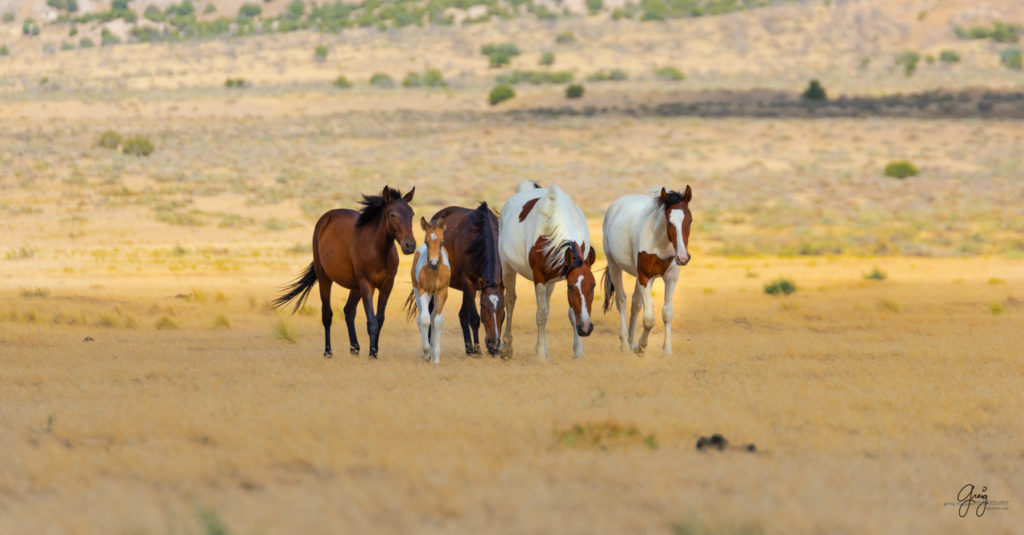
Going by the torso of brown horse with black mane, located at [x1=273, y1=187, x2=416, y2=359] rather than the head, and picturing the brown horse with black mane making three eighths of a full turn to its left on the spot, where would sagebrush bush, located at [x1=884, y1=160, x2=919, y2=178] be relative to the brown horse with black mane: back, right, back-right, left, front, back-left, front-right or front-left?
front-right

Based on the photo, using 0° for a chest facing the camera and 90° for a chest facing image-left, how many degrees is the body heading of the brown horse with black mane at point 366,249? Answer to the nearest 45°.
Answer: approximately 315°

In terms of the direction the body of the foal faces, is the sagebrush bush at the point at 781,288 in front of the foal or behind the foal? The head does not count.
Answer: behind

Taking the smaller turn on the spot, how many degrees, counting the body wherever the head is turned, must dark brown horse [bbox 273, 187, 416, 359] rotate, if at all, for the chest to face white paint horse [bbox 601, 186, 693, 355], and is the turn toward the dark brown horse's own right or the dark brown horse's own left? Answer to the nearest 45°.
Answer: approximately 45° to the dark brown horse's own left

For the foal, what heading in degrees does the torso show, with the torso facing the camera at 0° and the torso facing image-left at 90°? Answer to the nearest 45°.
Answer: approximately 0°

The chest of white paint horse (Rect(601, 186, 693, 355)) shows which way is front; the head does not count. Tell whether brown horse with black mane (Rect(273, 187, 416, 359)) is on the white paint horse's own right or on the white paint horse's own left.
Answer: on the white paint horse's own right

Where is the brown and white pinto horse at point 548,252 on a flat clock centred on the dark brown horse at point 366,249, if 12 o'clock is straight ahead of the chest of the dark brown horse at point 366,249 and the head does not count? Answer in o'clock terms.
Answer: the brown and white pinto horse at point 548,252 is roughly at 11 o'clock from the dark brown horse at point 366,249.

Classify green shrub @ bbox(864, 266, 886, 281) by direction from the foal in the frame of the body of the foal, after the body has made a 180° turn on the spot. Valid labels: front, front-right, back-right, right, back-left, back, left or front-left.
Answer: front-right
